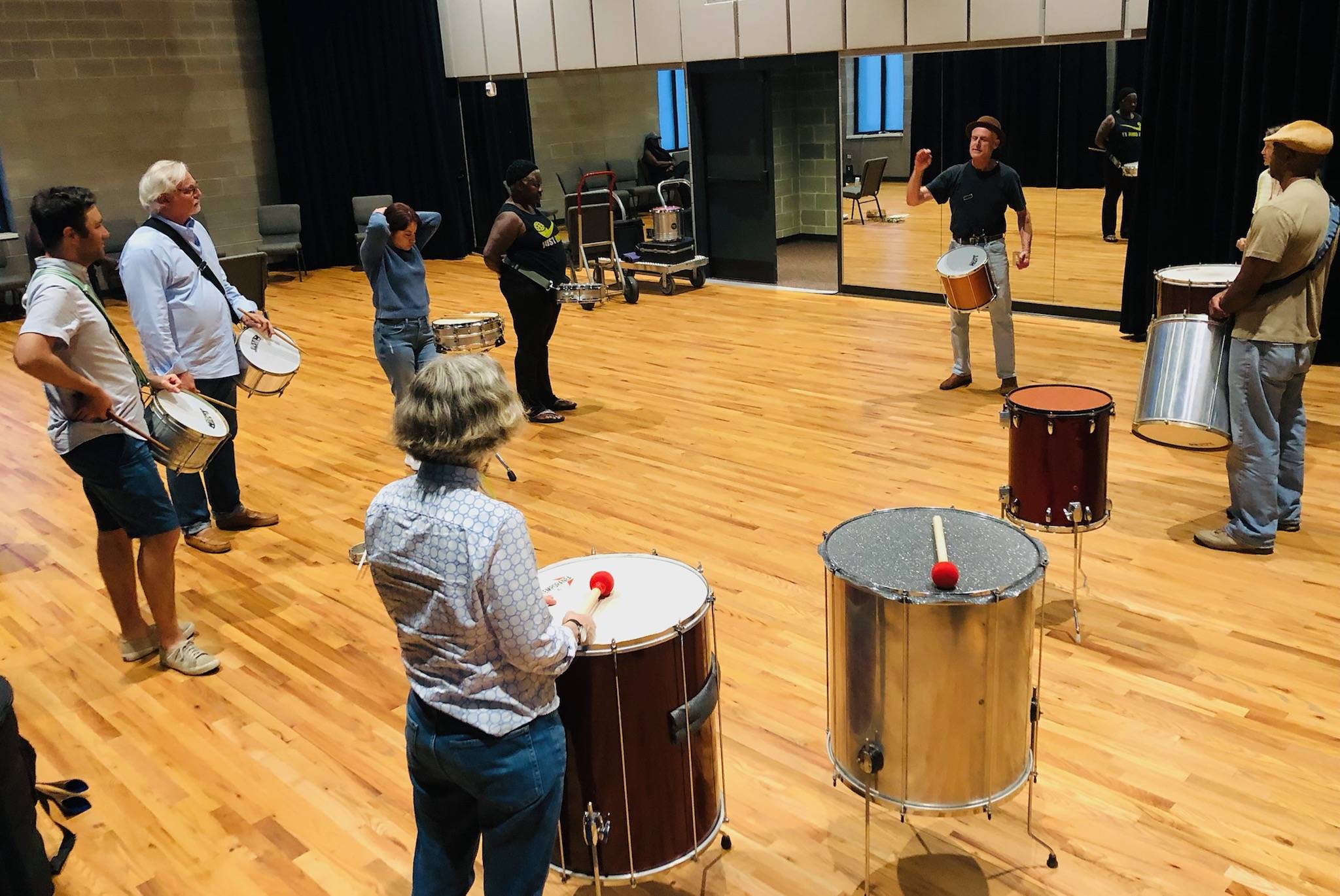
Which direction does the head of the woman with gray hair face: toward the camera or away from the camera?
away from the camera

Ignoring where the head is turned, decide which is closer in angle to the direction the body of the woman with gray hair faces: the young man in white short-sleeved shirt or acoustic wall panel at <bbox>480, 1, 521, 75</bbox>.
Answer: the acoustic wall panel

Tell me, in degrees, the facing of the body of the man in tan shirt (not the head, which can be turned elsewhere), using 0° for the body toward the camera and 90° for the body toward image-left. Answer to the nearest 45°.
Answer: approximately 135°

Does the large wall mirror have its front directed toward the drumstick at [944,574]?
yes

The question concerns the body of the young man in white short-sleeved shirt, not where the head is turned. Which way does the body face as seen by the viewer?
to the viewer's right

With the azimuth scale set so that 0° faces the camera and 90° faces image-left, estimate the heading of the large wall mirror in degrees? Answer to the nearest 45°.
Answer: approximately 0°

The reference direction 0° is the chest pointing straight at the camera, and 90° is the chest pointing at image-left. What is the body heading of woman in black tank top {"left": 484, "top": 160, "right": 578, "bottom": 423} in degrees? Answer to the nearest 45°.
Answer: approximately 315°

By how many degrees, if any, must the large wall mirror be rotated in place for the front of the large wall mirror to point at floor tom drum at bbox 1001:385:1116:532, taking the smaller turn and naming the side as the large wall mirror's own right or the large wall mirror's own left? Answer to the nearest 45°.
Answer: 0° — it already faces it

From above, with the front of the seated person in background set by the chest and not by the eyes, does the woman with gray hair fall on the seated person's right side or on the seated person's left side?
on the seated person's right side

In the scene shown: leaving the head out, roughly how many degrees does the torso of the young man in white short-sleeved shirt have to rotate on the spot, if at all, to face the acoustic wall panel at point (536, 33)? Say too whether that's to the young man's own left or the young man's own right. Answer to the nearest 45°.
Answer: approximately 45° to the young man's own left
